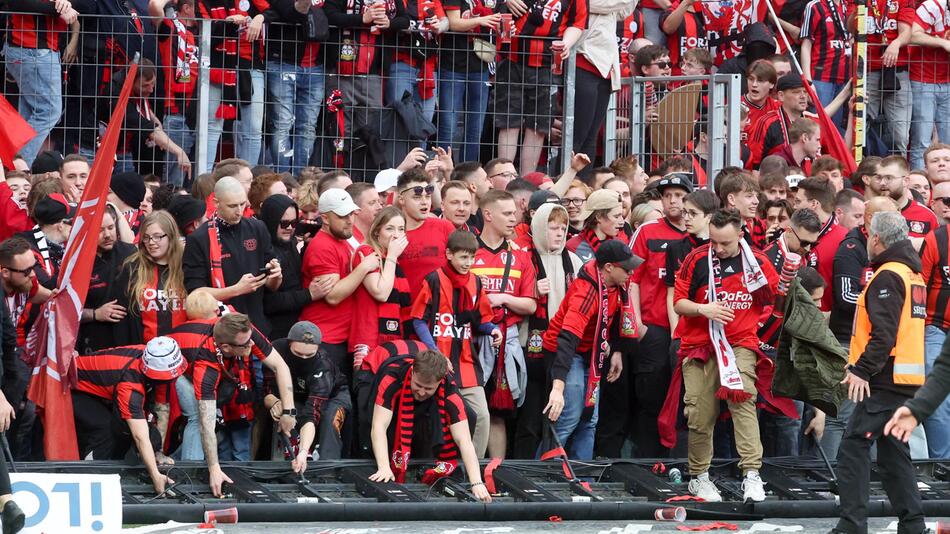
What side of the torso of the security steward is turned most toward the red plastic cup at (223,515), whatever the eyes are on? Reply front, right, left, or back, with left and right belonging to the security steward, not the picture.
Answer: front

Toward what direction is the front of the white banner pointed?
toward the camera

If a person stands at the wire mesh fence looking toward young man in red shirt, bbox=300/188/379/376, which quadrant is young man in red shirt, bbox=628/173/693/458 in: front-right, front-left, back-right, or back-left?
front-left

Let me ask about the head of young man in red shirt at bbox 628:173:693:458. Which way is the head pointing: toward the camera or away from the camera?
toward the camera

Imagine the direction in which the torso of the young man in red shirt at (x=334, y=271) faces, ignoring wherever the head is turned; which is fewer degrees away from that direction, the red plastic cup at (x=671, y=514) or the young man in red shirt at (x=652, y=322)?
the red plastic cup

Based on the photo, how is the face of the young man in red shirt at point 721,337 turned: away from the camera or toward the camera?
toward the camera

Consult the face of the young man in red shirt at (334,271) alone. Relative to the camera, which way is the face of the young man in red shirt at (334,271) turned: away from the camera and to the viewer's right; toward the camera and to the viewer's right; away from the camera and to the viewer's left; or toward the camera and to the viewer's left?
toward the camera and to the viewer's right

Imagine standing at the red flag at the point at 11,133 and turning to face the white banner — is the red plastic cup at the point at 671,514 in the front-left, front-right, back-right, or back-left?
front-left

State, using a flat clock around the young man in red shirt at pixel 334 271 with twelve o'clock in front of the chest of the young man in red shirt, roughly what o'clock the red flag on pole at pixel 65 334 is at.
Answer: The red flag on pole is roughly at 4 o'clock from the young man in red shirt.

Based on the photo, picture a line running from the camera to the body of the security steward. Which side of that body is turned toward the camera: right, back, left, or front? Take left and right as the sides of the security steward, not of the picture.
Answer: left
